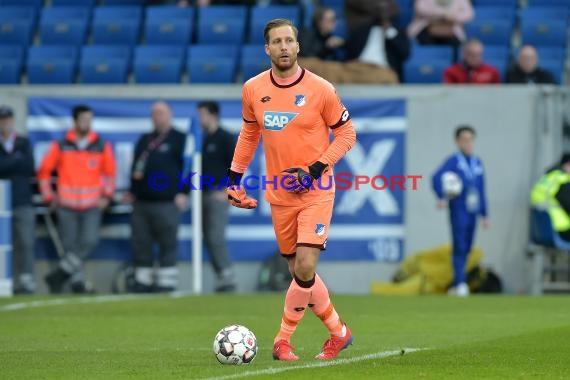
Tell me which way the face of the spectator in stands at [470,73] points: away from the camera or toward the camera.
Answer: toward the camera

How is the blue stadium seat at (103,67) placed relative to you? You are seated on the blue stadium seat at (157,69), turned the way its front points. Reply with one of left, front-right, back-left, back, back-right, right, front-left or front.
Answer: right

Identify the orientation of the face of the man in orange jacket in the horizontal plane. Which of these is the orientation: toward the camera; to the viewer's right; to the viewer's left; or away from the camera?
toward the camera

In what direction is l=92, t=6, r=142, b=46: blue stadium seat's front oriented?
toward the camera

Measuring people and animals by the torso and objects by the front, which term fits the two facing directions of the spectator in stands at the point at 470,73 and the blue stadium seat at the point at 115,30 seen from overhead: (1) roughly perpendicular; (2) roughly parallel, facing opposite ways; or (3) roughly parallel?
roughly parallel

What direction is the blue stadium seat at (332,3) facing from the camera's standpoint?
toward the camera

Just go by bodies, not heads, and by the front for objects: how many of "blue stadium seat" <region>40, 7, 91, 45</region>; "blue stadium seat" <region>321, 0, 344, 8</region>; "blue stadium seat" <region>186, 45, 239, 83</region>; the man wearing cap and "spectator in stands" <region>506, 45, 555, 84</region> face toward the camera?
5

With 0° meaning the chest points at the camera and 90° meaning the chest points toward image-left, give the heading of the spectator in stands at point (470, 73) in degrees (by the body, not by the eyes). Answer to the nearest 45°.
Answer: approximately 0°

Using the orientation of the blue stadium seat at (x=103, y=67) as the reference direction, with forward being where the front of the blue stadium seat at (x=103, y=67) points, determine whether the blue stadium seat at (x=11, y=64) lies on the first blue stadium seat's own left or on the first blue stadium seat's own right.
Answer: on the first blue stadium seat's own right

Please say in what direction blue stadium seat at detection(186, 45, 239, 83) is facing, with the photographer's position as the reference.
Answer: facing the viewer

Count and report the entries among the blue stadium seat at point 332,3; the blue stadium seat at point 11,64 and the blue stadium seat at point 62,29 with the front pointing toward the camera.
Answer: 3

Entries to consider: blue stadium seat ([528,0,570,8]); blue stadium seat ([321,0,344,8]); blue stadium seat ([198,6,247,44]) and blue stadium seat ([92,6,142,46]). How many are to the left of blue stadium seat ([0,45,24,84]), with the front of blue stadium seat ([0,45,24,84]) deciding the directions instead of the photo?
4

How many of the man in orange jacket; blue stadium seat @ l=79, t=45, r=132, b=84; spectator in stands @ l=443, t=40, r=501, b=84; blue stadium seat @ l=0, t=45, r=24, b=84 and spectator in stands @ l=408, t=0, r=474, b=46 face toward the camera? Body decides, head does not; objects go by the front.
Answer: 5

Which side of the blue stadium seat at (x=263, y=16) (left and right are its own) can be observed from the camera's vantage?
front

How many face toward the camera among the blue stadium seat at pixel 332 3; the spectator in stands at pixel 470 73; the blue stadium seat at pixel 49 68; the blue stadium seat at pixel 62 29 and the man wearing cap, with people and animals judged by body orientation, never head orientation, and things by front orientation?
5

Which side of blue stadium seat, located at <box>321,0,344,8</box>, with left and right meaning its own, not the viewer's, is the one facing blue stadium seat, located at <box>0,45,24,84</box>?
right
